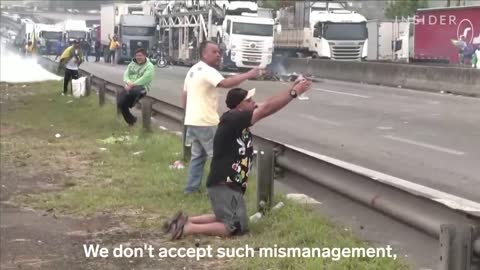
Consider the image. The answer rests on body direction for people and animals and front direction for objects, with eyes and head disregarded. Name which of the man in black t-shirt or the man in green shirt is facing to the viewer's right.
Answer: the man in black t-shirt

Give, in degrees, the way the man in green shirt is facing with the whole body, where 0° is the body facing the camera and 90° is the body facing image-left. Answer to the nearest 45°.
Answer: approximately 45°

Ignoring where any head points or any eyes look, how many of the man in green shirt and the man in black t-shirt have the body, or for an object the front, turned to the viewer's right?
1

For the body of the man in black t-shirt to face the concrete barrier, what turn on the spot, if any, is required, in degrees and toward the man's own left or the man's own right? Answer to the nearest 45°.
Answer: approximately 90° to the man's own left

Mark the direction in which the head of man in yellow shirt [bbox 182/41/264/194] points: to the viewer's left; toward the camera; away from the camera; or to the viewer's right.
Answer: to the viewer's right

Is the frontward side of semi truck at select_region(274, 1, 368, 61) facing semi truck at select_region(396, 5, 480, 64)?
no

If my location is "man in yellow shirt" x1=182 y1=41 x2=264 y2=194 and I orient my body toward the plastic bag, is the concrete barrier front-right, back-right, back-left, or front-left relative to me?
front-right

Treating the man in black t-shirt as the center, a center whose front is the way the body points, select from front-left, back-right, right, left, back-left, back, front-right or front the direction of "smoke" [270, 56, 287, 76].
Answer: left

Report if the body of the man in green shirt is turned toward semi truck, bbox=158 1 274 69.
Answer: no

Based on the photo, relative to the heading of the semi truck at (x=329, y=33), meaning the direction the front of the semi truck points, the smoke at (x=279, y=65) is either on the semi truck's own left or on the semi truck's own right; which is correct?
on the semi truck's own right

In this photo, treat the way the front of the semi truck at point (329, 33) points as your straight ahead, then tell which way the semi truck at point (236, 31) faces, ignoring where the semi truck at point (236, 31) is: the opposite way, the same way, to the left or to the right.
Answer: the same way

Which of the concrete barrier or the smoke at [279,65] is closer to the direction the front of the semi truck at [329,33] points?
the concrete barrier

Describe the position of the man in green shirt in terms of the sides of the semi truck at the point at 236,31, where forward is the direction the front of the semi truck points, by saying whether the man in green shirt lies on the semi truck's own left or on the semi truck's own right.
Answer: on the semi truck's own right

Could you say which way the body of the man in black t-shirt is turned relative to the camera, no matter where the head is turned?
to the viewer's right

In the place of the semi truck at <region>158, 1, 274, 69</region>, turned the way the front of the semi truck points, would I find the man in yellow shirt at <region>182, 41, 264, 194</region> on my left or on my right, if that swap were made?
on my right
